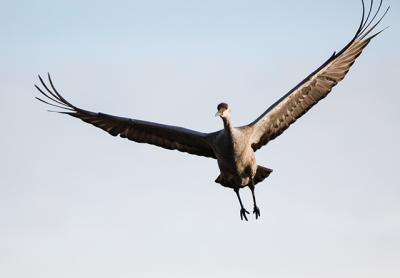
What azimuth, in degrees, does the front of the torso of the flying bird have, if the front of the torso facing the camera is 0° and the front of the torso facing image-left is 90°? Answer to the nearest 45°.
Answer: approximately 0°
